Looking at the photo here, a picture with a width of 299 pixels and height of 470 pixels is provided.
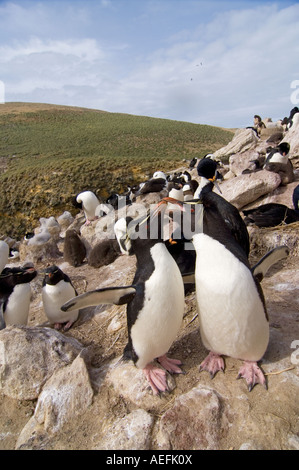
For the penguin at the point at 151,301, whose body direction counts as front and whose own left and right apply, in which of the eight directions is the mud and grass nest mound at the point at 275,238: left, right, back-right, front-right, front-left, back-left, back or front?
left

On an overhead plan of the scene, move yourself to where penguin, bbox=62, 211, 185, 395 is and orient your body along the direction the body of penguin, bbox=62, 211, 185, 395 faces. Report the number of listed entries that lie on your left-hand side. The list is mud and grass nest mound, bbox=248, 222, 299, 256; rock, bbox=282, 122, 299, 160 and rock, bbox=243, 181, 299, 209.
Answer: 3

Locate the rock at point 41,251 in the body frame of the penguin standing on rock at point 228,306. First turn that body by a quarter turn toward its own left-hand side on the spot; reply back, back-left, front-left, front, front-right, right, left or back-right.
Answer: back

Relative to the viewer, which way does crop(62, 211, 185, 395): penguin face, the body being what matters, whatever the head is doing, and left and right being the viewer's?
facing the viewer and to the right of the viewer

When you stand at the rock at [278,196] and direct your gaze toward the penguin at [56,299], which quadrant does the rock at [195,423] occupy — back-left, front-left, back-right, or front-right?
front-left

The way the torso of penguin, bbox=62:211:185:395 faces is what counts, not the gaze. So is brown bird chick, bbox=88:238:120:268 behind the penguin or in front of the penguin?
behind

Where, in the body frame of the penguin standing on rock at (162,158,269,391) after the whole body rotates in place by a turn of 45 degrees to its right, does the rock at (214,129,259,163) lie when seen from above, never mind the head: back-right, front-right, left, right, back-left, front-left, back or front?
right

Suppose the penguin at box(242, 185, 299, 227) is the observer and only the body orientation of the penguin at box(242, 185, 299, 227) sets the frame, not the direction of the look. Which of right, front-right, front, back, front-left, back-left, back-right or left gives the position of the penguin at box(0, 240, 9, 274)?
back

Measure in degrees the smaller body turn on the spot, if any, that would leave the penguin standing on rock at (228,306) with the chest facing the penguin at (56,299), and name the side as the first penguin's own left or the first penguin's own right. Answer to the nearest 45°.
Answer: approximately 90° to the first penguin's own right

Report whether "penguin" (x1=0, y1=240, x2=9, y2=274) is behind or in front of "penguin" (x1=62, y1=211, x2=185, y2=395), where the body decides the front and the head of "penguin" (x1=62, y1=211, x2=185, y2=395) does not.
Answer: behind

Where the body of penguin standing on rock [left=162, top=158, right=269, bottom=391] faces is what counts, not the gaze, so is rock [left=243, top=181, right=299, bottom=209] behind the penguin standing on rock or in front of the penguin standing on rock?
behind

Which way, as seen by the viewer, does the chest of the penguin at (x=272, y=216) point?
to the viewer's right
